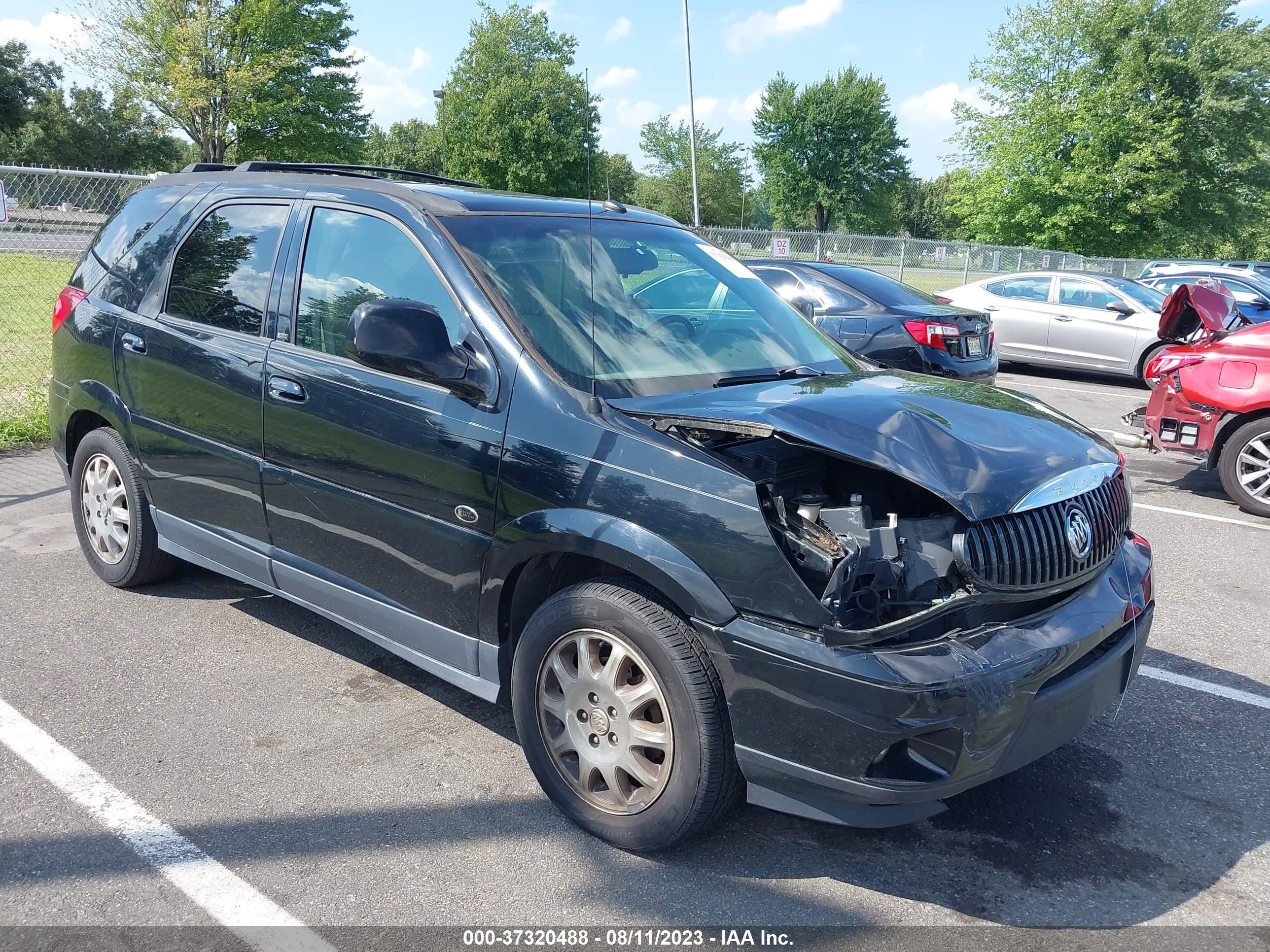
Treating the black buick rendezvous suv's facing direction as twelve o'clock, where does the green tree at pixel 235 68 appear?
The green tree is roughly at 7 o'clock from the black buick rendezvous suv.

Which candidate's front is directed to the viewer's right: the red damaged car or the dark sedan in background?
the red damaged car

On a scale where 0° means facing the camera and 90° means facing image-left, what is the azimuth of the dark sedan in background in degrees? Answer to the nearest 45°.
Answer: approximately 135°

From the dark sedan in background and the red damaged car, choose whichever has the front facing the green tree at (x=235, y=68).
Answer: the dark sedan in background

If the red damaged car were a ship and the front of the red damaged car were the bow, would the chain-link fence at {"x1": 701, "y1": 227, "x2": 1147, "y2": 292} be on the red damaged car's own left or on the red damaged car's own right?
on the red damaged car's own left

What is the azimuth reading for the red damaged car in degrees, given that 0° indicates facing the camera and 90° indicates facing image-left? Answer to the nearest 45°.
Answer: approximately 270°

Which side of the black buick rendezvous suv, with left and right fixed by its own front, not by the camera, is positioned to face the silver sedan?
left
